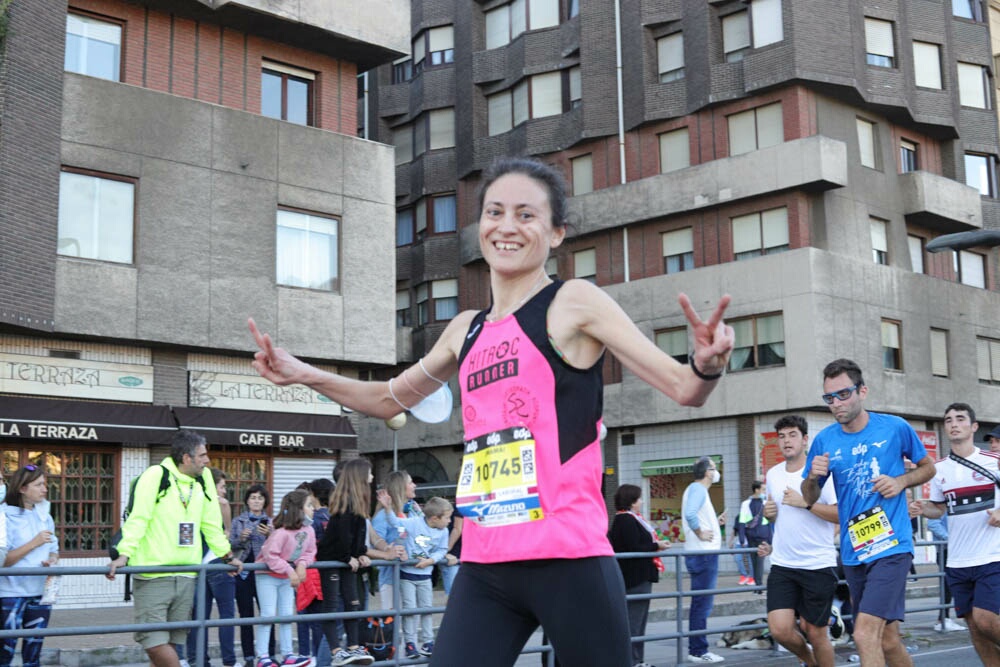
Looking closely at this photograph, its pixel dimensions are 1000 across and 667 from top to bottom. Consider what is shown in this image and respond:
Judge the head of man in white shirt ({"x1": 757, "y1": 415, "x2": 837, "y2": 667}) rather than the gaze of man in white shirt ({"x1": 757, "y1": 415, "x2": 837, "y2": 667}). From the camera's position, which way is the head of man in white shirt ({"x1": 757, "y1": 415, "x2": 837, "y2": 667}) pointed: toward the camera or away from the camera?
toward the camera

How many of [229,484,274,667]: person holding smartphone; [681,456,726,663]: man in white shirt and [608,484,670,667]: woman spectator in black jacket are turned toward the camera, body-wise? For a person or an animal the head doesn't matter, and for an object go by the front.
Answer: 1

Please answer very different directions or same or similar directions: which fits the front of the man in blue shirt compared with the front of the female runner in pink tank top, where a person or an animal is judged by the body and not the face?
same or similar directions

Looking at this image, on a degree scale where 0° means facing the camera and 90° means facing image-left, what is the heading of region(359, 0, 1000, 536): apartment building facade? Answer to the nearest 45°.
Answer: approximately 45°

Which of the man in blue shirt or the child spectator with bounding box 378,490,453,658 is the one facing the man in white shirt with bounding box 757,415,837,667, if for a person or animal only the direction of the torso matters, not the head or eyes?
the child spectator

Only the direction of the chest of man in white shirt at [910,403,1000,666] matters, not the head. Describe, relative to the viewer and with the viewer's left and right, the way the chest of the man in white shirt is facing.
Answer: facing the viewer and to the left of the viewer

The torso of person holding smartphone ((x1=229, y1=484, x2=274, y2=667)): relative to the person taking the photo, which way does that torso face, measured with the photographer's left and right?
facing the viewer

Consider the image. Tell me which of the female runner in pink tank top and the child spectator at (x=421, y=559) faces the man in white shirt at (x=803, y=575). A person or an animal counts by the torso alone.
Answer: the child spectator

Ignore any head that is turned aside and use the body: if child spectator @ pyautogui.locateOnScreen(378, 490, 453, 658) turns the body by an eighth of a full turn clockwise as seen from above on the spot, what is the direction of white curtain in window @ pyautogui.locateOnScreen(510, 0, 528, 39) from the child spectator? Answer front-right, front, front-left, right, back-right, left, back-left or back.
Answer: back

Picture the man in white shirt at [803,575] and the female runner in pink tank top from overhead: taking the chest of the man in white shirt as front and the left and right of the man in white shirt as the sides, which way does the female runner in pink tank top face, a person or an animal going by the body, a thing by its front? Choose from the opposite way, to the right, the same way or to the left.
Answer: the same way

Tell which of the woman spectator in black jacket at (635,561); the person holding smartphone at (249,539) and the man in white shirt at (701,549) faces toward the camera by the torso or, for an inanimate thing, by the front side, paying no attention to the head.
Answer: the person holding smartphone
